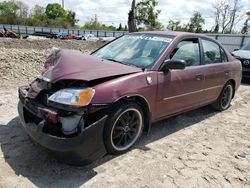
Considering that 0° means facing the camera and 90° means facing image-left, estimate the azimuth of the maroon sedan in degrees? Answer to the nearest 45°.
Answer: approximately 45°

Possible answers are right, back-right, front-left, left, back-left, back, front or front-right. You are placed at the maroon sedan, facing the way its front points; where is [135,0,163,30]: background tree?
back-right
